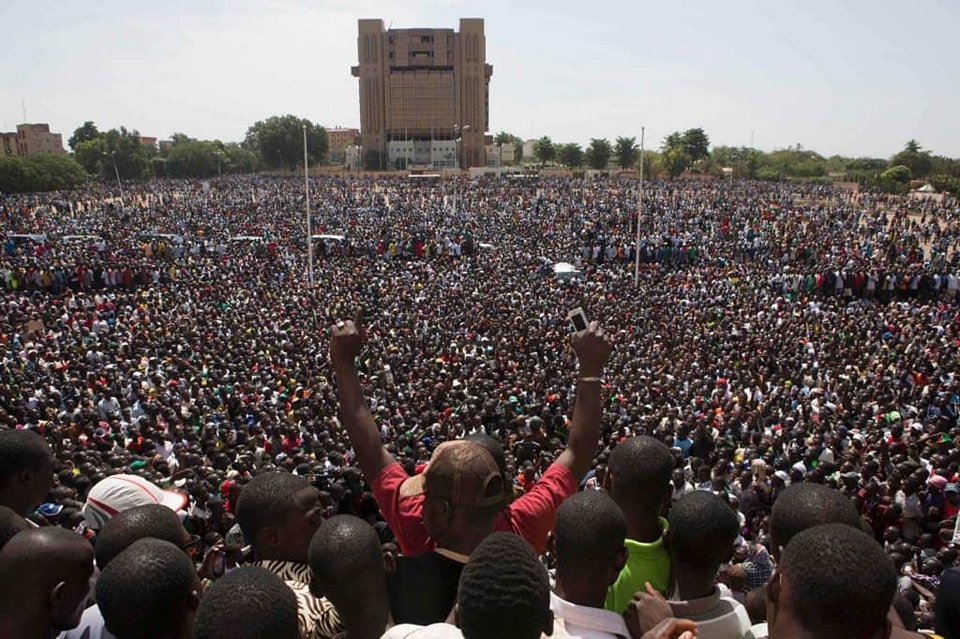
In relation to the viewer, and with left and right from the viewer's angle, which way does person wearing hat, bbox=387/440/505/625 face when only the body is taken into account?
facing away from the viewer and to the left of the viewer
